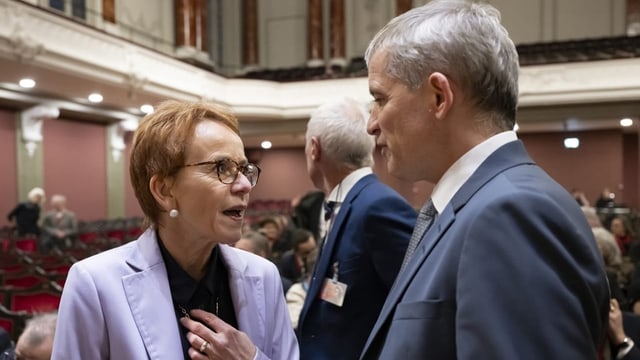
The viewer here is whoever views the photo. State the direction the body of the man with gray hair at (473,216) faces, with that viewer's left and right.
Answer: facing to the left of the viewer

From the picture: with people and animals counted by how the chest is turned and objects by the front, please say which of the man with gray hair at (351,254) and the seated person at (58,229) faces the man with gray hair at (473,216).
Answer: the seated person

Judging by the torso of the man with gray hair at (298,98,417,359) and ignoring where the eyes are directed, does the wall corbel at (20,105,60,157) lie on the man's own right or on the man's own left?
on the man's own right

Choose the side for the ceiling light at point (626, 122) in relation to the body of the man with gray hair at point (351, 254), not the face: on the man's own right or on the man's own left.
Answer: on the man's own right

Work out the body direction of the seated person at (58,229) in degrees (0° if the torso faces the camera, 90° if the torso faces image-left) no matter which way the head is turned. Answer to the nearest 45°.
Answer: approximately 0°

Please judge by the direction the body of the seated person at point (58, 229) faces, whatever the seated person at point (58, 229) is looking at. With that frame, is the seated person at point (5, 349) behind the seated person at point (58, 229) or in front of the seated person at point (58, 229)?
in front

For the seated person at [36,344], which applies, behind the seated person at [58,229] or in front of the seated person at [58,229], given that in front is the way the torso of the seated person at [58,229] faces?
in front

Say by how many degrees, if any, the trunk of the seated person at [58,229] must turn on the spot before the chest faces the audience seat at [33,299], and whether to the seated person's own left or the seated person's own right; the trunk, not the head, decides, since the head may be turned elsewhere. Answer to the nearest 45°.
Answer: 0° — they already face it

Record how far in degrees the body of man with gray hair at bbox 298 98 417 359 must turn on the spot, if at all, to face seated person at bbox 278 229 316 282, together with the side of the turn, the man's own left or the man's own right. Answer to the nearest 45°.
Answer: approximately 90° to the man's own right

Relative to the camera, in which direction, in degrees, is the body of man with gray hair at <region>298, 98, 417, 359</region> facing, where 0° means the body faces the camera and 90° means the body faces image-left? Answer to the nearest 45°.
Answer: approximately 90°

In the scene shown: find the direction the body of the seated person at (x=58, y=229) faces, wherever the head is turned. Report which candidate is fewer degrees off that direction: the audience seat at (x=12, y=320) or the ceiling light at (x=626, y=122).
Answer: the audience seat

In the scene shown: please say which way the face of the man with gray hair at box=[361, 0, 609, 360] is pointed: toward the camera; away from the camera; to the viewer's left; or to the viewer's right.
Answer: to the viewer's left

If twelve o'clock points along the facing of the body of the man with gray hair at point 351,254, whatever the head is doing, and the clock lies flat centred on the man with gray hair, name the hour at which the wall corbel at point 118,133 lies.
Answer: The wall corbel is roughly at 2 o'clock from the man with gray hair.

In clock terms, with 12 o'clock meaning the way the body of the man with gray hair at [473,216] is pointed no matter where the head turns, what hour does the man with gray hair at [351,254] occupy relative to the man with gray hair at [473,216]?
the man with gray hair at [351,254] is roughly at 2 o'clock from the man with gray hair at [473,216].
